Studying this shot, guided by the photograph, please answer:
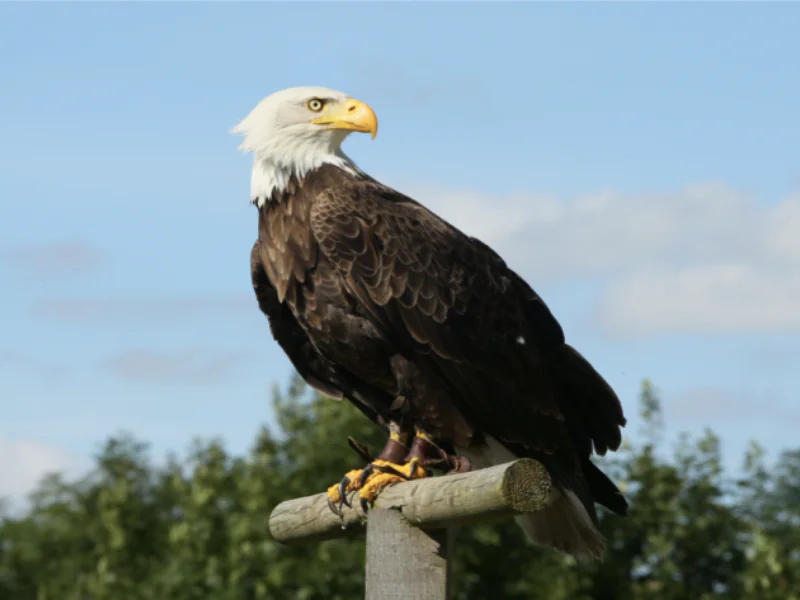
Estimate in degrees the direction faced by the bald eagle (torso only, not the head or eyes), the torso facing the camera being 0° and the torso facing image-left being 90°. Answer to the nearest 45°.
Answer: approximately 45°
